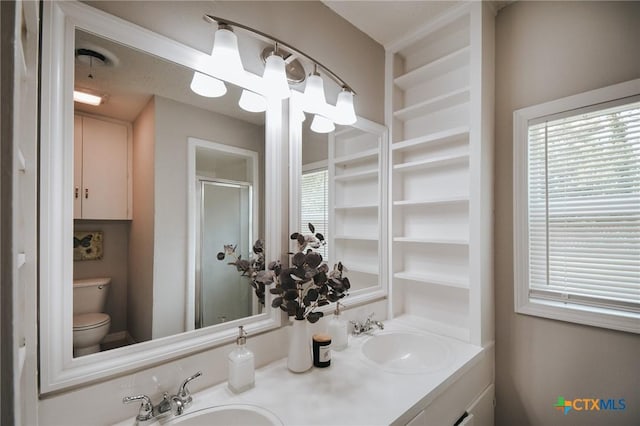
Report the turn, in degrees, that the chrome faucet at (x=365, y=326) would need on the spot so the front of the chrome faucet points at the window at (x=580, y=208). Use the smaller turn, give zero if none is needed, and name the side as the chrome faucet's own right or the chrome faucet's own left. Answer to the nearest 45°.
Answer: approximately 45° to the chrome faucet's own left

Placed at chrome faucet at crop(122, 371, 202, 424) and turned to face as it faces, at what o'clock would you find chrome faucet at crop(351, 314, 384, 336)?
chrome faucet at crop(351, 314, 384, 336) is roughly at 10 o'clock from chrome faucet at crop(122, 371, 202, 424).

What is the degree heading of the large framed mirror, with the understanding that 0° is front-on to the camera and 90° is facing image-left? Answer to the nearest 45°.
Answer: approximately 315°

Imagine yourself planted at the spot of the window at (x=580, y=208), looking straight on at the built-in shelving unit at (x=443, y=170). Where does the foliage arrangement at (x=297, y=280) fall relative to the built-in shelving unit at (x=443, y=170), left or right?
left

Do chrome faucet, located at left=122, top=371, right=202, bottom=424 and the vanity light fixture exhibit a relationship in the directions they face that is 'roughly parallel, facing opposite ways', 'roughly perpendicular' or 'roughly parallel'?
roughly parallel

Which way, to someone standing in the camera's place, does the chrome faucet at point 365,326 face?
facing the viewer and to the right of the viewer

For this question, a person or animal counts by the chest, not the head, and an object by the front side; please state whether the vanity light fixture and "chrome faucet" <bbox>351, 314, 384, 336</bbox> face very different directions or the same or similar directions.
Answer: same or similar directions

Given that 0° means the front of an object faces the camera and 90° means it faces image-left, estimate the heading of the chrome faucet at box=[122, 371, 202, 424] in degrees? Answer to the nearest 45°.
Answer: approximately 315°

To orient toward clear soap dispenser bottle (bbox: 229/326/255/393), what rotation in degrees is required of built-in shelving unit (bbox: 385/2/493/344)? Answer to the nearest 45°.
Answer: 0° — it already faces it

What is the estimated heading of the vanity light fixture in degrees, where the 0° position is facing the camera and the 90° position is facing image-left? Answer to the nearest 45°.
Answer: approximately 315°

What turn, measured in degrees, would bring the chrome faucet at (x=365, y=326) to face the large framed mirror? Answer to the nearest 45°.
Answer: approximately 90° to its right
